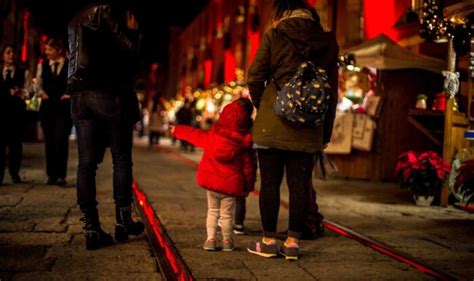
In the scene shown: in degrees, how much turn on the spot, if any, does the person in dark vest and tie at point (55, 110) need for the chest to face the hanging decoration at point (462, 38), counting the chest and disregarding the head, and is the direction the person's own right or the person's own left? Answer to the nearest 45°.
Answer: approximately 90° to the person's own left

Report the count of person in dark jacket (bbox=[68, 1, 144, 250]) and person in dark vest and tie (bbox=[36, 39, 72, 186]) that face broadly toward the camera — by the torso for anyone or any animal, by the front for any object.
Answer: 1

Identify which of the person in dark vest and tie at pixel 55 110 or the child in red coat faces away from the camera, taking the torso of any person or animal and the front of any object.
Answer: the child in red coat

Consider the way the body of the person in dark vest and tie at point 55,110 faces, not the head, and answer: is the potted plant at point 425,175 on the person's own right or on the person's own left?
on the person's own left

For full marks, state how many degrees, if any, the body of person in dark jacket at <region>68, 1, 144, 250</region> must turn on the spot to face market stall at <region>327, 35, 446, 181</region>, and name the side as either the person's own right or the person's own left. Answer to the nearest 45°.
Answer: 0° — they already face it

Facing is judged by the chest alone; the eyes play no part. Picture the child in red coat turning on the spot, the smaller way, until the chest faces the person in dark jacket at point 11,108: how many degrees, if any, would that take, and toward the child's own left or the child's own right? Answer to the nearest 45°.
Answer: approximately 45° to the child's own left

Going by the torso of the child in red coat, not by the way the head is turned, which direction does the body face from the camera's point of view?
away from the camera

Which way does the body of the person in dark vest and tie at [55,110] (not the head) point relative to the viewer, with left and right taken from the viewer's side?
facing the viewer

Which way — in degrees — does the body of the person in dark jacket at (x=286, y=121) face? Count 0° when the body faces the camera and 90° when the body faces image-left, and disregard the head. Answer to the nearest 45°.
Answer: approximately 135°

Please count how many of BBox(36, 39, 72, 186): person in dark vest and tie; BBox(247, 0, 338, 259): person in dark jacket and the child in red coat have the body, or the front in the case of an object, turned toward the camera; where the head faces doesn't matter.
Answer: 1

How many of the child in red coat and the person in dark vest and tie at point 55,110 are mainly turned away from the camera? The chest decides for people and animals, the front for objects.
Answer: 1

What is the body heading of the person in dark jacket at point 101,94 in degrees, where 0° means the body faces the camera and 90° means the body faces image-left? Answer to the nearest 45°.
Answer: approximately 225°

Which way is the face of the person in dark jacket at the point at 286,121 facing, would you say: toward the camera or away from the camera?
away from the camera

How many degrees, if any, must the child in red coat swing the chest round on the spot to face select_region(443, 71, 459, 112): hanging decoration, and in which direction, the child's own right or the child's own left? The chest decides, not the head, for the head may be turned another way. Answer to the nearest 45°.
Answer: approximately 45° to the child's own right

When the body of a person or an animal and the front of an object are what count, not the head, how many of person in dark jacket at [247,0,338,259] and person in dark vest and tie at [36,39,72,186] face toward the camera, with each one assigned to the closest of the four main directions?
1
